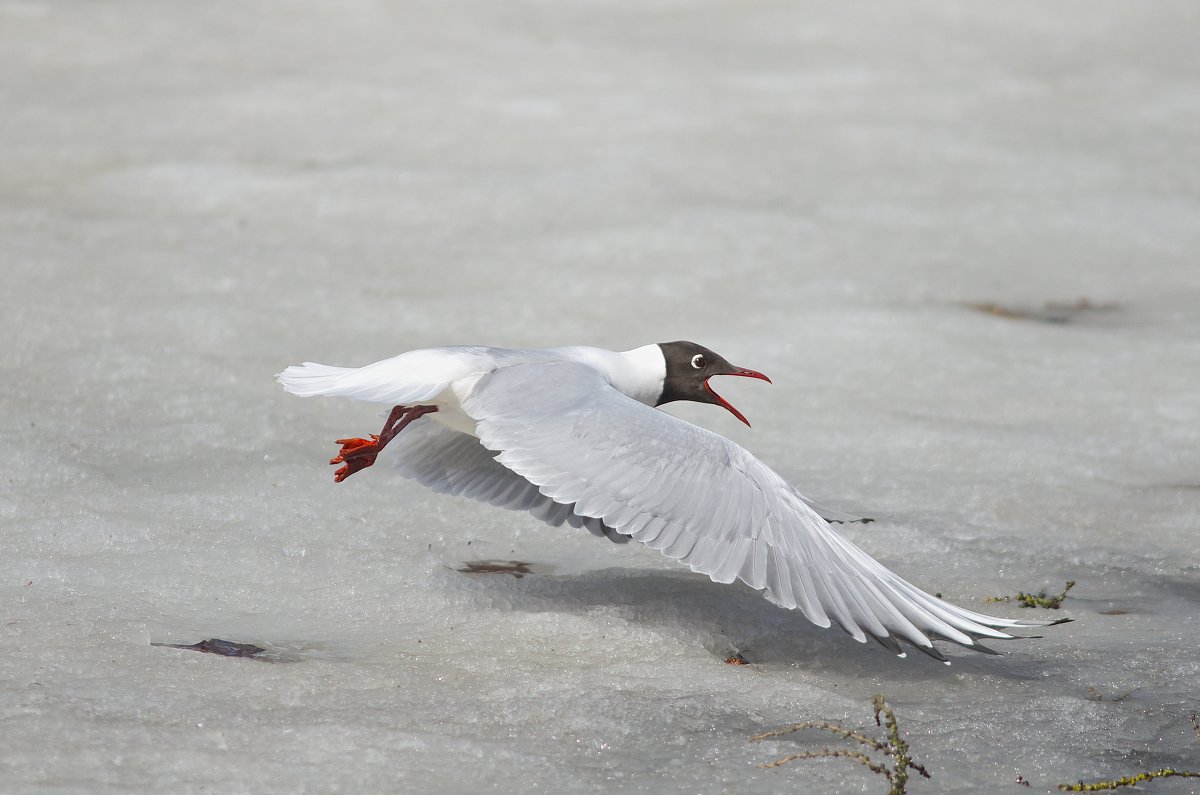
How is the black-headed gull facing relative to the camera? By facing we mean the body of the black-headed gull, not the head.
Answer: to the viewer's right

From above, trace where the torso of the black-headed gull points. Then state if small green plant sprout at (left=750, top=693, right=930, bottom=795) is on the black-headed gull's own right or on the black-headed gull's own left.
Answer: on the black-headed gull's own right

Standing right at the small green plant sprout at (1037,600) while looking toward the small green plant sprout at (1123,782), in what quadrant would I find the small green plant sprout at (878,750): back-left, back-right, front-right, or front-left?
front-right

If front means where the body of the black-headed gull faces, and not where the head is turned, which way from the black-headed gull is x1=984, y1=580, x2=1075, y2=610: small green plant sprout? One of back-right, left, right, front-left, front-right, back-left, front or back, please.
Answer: front
